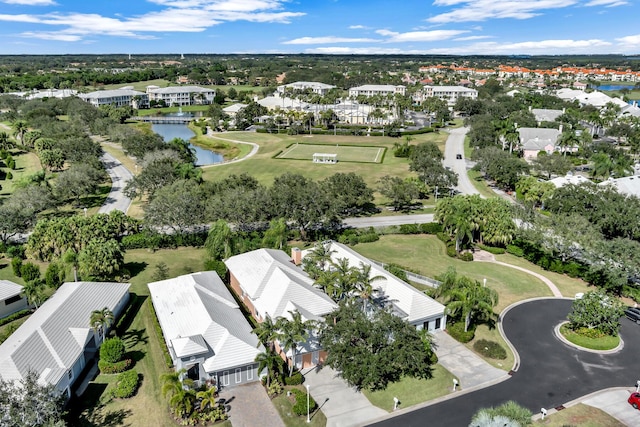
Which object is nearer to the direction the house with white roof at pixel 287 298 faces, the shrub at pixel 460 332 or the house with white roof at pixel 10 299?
the shrub

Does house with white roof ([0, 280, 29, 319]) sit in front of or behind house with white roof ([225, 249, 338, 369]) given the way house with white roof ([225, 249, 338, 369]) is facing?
behind

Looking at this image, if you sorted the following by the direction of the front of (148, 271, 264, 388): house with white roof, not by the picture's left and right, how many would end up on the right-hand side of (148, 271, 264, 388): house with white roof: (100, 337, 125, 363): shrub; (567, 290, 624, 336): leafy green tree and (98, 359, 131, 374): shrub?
2

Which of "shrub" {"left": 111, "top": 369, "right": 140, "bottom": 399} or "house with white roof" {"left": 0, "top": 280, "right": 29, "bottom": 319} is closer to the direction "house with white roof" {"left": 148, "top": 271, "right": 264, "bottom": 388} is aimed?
the shrub

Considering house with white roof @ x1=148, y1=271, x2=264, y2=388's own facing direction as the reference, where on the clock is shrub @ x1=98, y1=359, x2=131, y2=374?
The shrub is roughly at 3 o'clock from the house with white roof.

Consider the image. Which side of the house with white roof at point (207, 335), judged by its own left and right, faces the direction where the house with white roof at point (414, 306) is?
left

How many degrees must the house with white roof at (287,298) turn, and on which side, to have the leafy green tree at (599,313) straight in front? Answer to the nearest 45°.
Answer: approximately 45° to its left

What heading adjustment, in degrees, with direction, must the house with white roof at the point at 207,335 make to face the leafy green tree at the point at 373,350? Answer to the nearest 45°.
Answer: approximately 45° to its left

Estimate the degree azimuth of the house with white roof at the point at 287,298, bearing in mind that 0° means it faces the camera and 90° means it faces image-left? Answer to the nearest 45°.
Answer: approximately 315°

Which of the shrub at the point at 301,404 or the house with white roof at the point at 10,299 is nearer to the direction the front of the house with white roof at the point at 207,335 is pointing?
the shrub

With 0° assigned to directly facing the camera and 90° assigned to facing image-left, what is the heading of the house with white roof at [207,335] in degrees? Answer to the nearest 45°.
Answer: approximately 0°

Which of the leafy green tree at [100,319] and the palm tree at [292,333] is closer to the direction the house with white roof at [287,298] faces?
the palm tree

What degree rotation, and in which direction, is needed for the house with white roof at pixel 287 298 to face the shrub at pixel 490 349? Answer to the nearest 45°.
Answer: approximately 45° to its left
